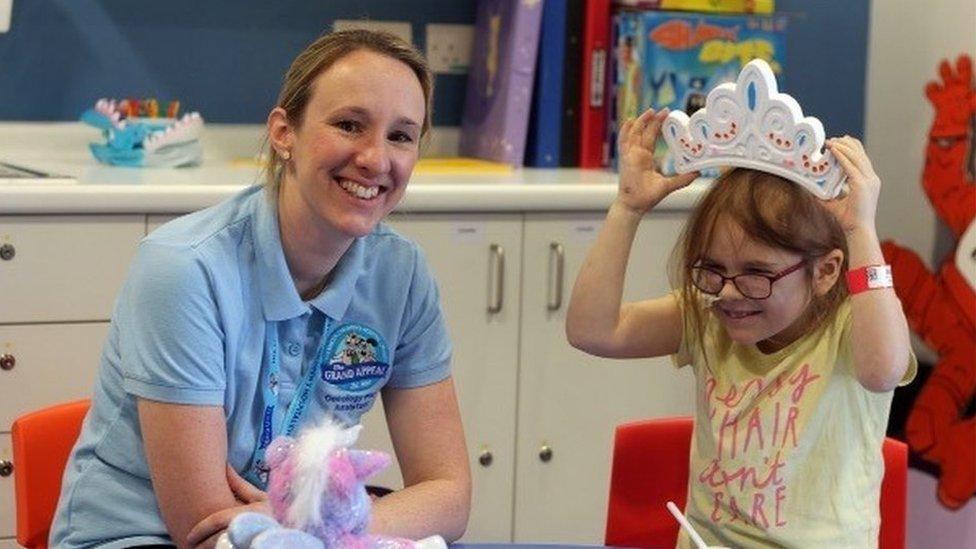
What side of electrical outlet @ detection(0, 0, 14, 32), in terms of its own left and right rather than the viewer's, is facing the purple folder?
left

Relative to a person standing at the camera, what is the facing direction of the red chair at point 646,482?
facing the viewer

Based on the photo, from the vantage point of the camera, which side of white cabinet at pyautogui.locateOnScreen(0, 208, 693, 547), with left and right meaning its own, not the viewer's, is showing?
front

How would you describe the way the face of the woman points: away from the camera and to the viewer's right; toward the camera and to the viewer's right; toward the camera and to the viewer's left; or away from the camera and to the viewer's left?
toward the camera and to the viewer's right

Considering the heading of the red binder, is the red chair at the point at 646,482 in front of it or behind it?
in front

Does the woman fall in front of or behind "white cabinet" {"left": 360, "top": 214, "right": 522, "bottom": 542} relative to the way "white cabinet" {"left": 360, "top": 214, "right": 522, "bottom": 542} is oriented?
in front

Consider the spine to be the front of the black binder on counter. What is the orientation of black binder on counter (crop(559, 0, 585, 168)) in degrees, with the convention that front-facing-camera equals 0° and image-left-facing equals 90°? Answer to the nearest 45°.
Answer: approximately 0°
